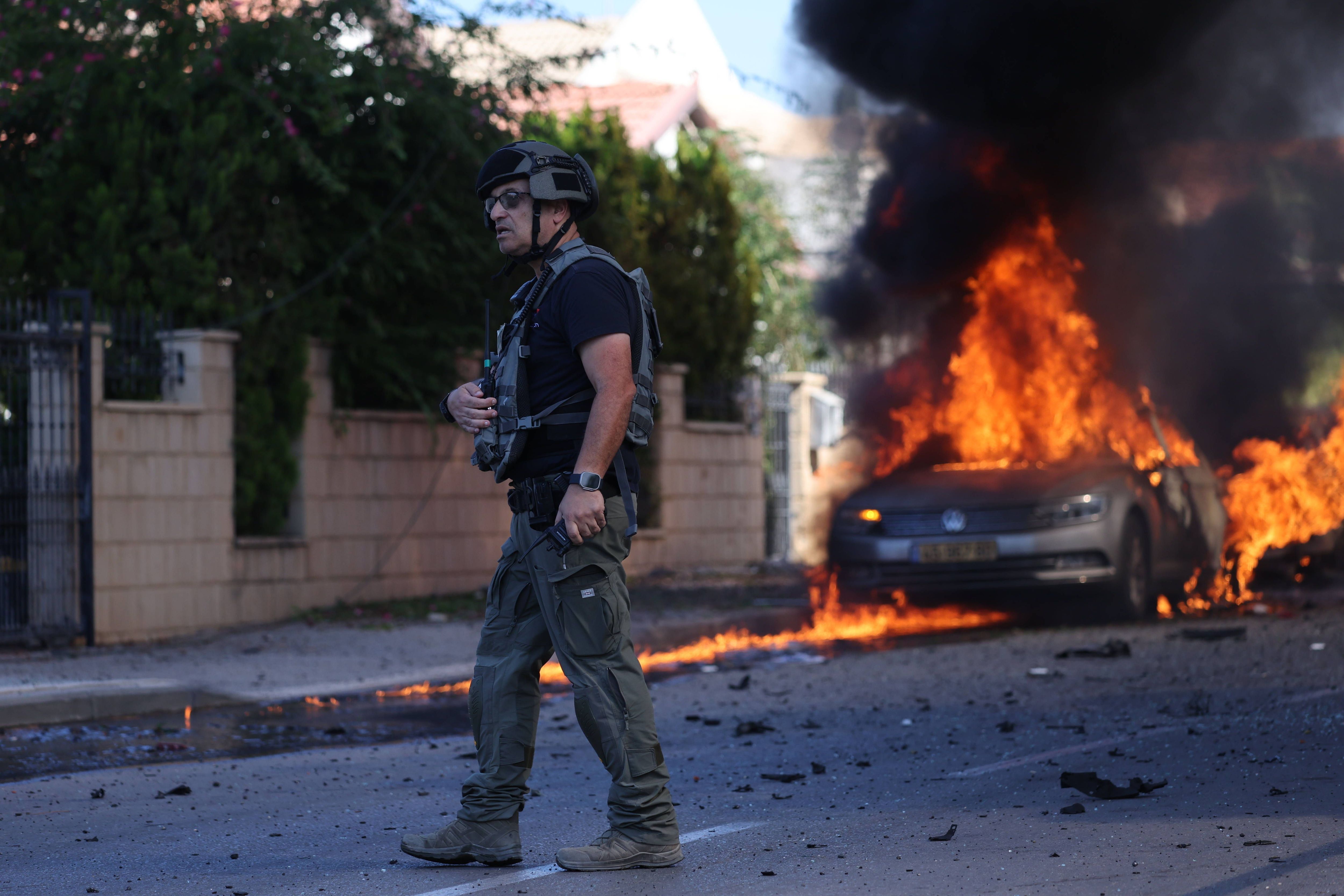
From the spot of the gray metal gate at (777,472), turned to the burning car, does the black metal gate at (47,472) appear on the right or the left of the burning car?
right

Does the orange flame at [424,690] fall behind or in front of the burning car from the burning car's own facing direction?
in front

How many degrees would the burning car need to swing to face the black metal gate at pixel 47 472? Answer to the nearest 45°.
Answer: approximately 45° to its right

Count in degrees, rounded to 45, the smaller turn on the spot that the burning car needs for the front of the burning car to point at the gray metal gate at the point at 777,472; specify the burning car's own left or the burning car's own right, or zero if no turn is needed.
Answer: approximately 135° to the burning car's own right

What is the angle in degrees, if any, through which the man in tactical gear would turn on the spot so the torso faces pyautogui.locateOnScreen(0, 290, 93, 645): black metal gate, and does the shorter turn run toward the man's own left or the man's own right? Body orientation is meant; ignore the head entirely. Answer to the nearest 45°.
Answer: approximately 45° to the man's own right

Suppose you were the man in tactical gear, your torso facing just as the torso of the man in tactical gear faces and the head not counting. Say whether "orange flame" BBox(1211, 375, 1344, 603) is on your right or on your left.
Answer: on your right

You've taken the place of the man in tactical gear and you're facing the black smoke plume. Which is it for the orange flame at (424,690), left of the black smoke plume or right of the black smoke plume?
left

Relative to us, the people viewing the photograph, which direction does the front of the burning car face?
facing the viewer and to the left of the viewer

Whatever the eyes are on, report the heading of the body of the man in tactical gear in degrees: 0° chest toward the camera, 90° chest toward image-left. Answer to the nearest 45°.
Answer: approximately 90°

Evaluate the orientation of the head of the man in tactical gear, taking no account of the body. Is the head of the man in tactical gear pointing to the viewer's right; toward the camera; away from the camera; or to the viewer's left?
to the viewer's left

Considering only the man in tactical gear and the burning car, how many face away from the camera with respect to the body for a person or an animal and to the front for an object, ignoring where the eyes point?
0

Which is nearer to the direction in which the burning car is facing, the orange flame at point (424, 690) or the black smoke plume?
the orange flame

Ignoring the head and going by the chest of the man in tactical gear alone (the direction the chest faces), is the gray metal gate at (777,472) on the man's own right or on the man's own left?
on the man's own right

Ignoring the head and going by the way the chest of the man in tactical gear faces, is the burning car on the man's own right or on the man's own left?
on the man's own right

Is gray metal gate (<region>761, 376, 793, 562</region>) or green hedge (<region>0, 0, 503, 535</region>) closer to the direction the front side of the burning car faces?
the green hedge
